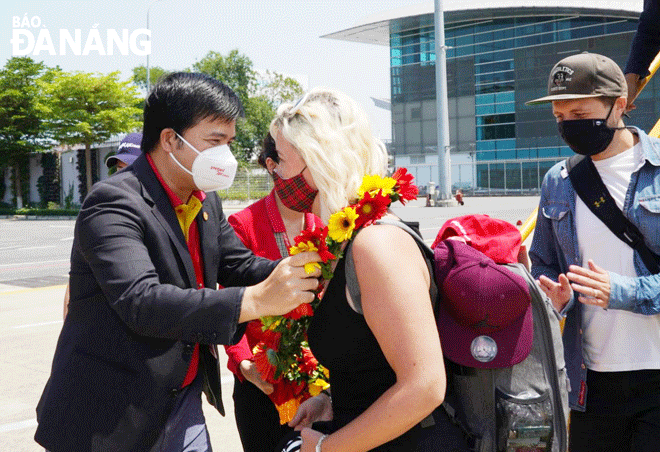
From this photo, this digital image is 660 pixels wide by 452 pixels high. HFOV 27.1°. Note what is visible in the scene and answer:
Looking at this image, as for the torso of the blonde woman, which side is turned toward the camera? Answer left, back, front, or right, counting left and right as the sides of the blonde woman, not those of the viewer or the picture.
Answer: left

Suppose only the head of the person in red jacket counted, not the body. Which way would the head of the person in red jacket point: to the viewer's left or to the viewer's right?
to the viewer's right

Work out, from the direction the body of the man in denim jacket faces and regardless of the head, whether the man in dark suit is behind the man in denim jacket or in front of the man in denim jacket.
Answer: in front

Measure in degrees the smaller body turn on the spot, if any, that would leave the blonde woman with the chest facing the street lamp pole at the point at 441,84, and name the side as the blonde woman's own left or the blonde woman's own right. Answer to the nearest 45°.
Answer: approximately 90° to the blonde woman's own right

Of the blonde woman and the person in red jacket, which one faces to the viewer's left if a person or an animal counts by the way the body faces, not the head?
the blonde woman

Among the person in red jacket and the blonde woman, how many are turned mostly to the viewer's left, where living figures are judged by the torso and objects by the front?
1

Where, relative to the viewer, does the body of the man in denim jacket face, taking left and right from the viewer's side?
facing the viewer and to the left of the viewer

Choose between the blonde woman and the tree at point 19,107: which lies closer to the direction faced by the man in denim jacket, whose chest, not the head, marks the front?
the blonde woman
